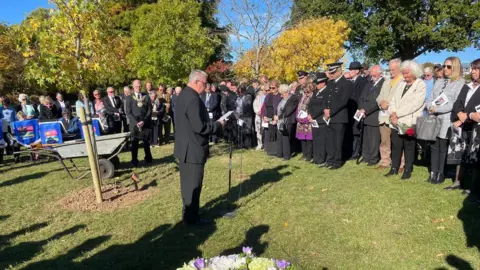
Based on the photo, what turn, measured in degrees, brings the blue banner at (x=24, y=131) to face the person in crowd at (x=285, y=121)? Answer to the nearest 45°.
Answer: approximately 45° to its left

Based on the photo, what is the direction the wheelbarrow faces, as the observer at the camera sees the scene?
facing to the right of the viewer

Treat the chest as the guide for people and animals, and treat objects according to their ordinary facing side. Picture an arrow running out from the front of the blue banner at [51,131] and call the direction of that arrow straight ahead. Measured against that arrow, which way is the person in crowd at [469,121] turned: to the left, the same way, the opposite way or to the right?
to the right

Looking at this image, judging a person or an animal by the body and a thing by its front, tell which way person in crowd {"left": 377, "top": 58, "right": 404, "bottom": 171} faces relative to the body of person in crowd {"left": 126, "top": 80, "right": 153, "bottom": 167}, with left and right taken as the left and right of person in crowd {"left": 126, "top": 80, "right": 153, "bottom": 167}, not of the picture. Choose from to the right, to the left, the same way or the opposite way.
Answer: to the right

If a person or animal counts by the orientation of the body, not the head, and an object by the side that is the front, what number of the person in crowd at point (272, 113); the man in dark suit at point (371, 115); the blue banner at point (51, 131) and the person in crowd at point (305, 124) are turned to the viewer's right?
0

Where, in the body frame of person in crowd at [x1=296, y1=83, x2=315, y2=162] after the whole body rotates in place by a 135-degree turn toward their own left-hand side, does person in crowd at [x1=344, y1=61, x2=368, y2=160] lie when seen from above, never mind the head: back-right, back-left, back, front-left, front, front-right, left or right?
front

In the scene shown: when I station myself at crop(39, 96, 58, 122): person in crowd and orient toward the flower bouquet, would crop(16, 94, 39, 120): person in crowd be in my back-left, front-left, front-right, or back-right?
back-right

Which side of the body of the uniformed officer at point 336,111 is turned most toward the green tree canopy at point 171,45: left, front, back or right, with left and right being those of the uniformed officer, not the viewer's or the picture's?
right

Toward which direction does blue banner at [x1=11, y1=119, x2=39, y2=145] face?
toward the camera

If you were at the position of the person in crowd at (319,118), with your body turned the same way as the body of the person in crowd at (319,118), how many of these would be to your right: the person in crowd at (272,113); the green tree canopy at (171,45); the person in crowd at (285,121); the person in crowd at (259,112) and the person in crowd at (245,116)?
5

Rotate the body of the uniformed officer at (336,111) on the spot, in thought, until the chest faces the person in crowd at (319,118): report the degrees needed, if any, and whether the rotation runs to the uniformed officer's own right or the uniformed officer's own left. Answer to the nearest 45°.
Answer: approximately 90° to the uniformed officer's own right

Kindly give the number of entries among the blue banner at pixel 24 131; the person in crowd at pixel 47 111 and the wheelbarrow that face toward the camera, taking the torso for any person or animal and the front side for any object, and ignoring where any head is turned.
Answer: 2

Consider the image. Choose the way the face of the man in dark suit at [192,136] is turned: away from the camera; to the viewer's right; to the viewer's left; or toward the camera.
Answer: to the viewer's right

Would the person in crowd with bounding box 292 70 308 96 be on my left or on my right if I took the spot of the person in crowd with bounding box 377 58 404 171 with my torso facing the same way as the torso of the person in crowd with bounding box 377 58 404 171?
on my right

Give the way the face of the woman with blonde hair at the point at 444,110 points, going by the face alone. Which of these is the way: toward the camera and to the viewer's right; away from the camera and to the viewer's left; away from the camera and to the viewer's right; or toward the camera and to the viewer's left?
toward the camera and to the viewer's left

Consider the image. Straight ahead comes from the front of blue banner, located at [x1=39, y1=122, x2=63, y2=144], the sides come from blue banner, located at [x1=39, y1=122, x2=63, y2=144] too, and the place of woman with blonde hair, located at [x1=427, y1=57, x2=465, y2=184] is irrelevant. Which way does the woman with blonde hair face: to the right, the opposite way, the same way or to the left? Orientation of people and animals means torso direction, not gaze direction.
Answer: to the right

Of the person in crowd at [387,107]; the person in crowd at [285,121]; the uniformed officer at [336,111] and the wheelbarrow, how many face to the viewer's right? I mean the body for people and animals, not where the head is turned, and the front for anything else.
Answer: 1
